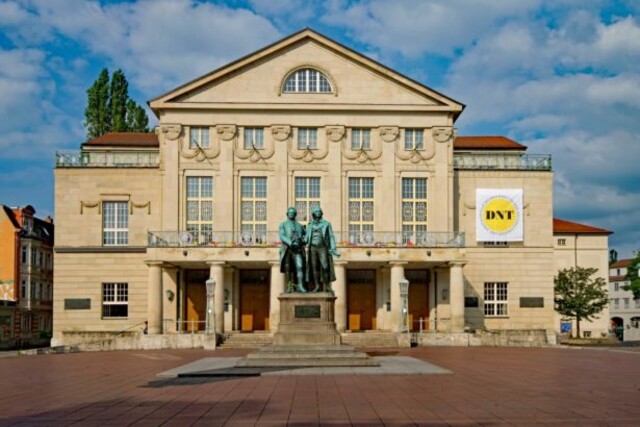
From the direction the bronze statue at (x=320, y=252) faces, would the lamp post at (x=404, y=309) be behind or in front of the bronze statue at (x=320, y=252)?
behind

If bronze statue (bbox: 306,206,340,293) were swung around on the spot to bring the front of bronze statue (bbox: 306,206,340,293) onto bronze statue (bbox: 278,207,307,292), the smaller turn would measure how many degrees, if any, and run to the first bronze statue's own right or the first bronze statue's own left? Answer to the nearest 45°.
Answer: approximately 90° to the first bronze statue's own right

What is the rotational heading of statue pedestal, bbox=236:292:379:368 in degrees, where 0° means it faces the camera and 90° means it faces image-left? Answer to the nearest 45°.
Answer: approximately 0°

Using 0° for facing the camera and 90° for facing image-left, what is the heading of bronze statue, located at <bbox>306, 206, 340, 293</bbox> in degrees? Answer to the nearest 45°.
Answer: approximately 0°

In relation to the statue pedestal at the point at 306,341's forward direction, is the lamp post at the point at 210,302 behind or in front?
behind
